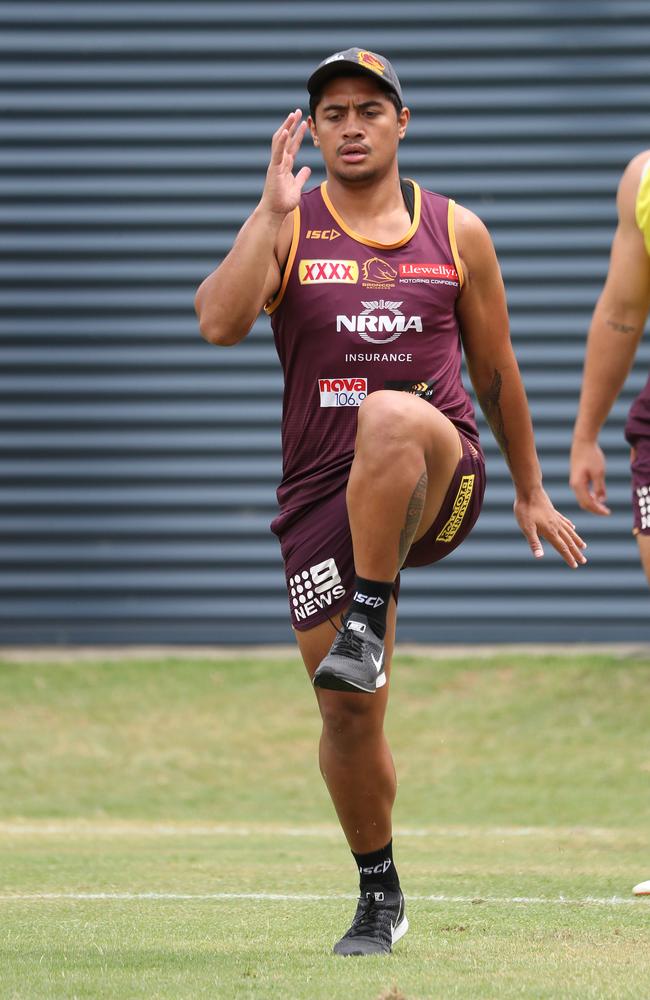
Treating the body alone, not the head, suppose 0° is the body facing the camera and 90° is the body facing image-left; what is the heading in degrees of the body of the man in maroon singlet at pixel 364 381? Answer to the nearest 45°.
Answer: approximately 0°

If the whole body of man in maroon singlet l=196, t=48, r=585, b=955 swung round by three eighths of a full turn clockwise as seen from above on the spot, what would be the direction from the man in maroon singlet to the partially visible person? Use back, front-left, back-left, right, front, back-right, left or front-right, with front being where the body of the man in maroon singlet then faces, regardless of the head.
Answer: right

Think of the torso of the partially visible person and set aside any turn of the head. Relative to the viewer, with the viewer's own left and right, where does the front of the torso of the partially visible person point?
facing the viewer
